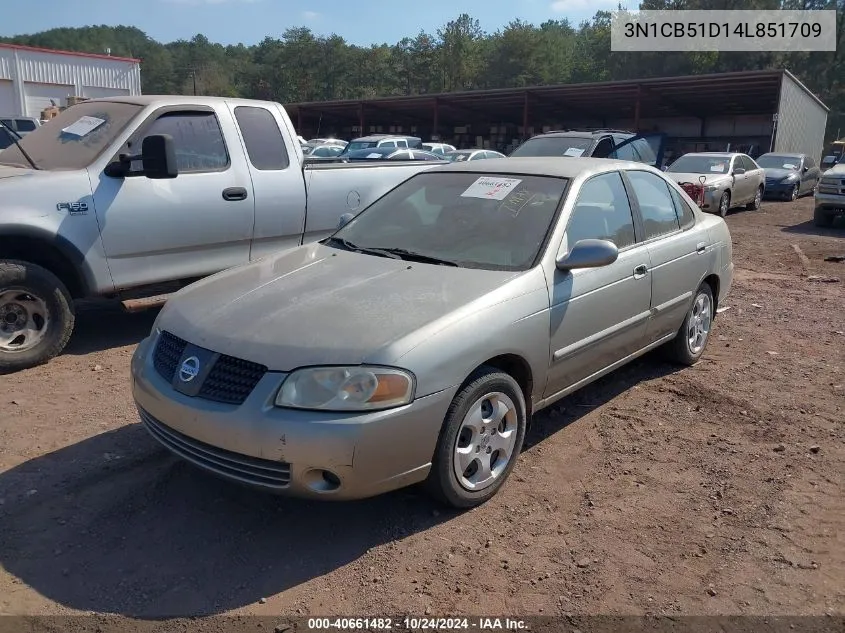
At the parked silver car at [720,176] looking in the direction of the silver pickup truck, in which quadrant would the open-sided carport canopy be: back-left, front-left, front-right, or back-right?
back-right

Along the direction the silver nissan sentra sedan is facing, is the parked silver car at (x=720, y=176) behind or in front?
behind

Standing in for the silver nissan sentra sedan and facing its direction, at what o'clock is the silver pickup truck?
The silver pickup truck is roughly at 3 o'clock from the silver nissan sentra sedan.

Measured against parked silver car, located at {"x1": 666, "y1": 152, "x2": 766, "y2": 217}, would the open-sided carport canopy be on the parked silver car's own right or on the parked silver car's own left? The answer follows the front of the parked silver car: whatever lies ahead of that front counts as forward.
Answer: on the parked silver car's own right

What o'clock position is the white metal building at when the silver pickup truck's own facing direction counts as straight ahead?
The white metal building is roughly at 4 o'clock from the silver pickup truck.

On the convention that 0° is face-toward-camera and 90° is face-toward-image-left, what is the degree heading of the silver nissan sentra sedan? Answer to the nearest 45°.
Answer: approximately 45°

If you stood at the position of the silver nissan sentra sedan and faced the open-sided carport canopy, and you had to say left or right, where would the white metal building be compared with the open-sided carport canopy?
left

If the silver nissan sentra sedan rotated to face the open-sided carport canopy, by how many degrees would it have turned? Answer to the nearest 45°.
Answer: approximately 135° to its right
